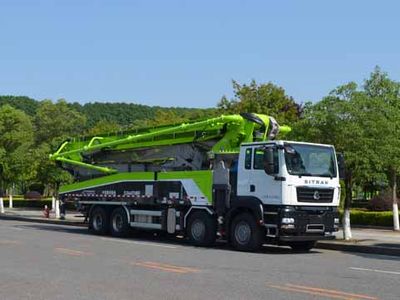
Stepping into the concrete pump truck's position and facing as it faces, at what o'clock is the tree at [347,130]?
The tree is roughly at 10 o'clock from the concrete pump truck.

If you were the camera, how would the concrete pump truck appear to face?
facing the viewer and to the right of the viewer

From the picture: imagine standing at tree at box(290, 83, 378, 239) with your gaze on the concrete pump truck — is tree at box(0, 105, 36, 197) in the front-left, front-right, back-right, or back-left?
front-right

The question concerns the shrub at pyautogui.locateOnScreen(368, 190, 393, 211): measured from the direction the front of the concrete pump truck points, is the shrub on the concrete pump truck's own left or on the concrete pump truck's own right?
on the concrete pump truck's own left

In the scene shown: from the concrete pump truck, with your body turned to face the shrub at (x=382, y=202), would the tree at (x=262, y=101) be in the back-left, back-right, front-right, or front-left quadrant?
front-left

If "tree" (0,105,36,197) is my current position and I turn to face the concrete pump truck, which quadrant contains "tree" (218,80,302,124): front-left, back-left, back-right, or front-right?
front-left

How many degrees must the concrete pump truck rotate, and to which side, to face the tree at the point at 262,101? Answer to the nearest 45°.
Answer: approximately 135° to its left

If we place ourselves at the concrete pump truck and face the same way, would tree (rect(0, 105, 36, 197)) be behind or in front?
behind

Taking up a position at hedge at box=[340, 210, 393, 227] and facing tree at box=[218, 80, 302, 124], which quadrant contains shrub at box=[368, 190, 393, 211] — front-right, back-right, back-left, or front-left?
front-right

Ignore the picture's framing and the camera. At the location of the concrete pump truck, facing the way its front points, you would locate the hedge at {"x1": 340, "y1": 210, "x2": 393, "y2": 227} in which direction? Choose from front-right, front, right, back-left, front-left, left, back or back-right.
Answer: left
